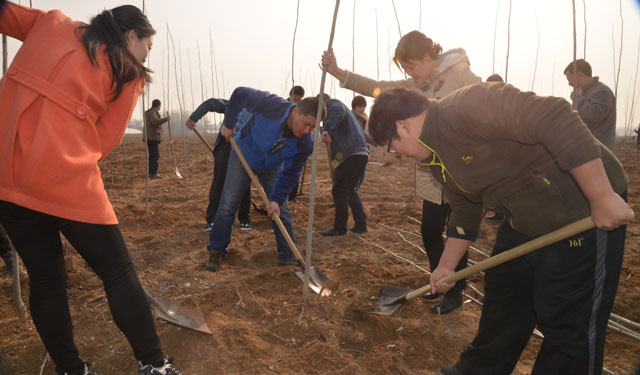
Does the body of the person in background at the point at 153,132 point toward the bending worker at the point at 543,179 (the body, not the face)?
no

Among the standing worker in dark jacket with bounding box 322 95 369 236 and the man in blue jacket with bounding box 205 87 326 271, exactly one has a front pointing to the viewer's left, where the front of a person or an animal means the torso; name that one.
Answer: the standing worker in dark jacket

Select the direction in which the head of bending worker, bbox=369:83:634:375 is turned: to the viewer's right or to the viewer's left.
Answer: to the viewer's left

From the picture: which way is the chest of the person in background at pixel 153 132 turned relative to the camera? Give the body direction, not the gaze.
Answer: to the viewer's right

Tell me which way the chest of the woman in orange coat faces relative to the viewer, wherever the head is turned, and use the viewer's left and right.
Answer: facing away from the viewer and to the right of the viewer

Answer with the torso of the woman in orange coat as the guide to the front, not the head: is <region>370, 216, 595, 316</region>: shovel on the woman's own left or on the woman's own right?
on the woman's own right

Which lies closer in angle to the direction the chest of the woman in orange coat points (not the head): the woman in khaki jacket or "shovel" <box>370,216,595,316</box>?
the woman in khaki jacket

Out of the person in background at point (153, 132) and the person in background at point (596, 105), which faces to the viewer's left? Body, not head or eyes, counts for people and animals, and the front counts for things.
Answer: the person in background at point (596, 105)

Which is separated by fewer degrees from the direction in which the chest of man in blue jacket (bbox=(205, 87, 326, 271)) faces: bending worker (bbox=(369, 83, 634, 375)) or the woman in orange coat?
the bending worker

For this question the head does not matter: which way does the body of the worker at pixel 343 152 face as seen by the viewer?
to the viewer's left

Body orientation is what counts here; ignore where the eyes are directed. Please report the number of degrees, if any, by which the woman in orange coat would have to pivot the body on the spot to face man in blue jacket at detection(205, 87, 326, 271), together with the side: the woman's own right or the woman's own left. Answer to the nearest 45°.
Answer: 0° — they already face them

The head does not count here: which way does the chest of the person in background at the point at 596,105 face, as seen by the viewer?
to the viewer's left

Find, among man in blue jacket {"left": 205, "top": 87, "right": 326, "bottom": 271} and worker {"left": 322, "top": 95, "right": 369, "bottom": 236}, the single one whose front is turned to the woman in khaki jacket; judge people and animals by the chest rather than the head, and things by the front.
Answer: the man in blue jacket
